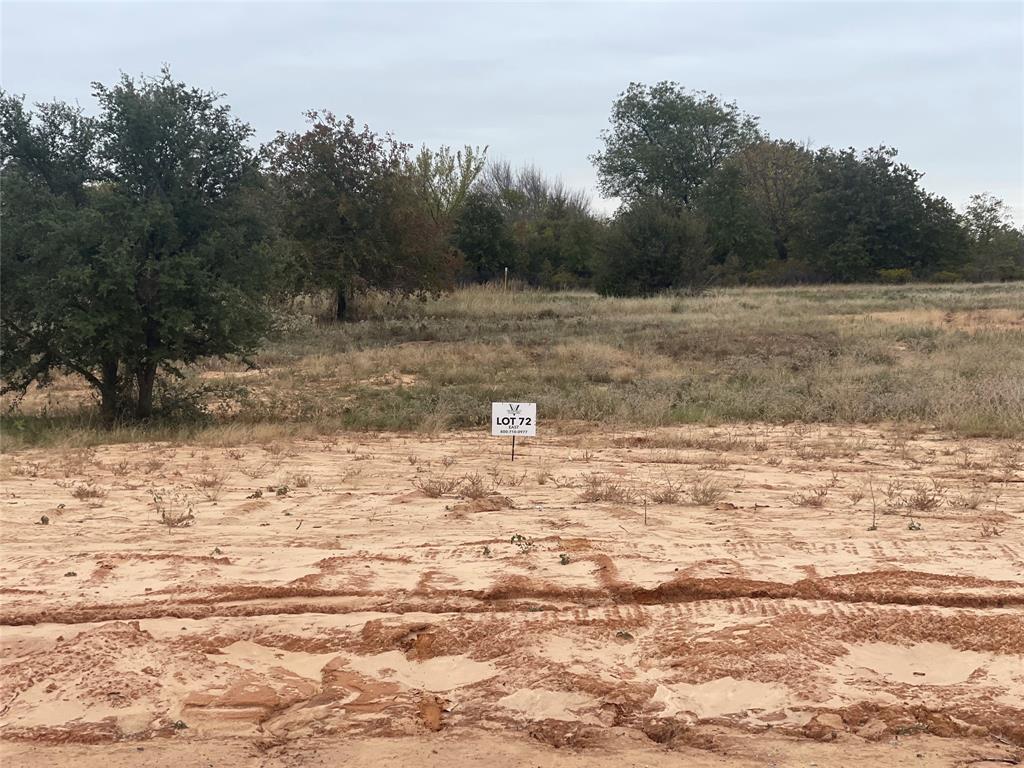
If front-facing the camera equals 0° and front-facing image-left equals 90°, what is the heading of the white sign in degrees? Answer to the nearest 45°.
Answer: approximately 0°

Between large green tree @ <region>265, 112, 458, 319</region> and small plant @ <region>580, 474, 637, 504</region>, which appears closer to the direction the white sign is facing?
the small plant

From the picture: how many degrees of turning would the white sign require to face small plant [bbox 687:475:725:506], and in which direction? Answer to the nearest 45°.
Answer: approximately 45° to its left

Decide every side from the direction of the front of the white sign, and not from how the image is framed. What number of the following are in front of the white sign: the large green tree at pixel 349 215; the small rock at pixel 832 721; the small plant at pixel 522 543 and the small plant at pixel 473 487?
3

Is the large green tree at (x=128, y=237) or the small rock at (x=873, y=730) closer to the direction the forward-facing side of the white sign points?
the small rock

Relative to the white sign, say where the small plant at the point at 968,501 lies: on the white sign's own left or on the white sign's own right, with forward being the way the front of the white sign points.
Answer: on the white sign's own left

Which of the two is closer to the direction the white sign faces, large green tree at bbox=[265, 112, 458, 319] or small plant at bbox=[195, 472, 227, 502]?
the small plant

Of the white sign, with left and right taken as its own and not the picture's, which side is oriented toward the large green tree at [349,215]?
back

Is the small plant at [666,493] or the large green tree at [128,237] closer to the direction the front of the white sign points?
the small plant

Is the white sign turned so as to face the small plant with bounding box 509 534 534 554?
yes

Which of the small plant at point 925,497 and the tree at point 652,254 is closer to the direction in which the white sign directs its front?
the small plant
